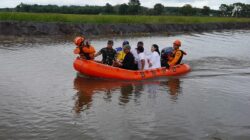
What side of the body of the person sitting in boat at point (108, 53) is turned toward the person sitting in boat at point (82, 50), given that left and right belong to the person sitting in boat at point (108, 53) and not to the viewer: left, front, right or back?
right

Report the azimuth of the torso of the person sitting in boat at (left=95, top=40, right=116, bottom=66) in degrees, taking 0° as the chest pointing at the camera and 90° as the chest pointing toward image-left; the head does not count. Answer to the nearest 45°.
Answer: approximately 0°
